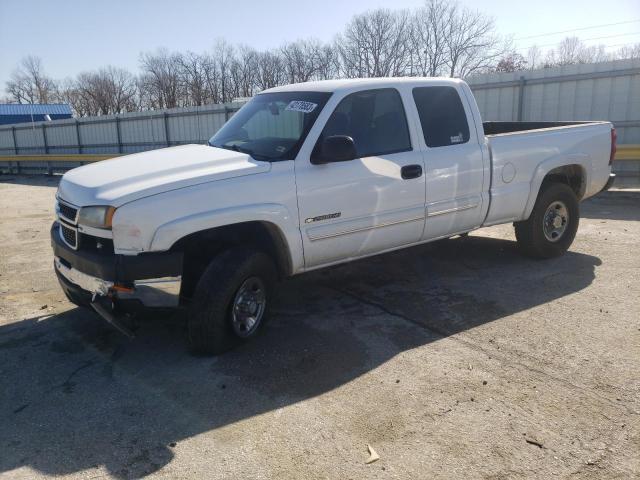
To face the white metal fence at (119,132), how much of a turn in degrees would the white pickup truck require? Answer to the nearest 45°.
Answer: approximately 90° to its right

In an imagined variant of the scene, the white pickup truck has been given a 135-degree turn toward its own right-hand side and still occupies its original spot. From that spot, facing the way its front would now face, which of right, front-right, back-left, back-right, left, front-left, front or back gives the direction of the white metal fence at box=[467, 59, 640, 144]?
front-right

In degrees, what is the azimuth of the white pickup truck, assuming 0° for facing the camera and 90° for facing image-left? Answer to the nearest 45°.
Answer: approximately 45°

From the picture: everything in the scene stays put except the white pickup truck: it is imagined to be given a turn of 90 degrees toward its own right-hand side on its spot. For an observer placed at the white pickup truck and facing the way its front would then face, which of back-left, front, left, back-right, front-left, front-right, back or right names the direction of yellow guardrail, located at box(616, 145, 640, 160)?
right

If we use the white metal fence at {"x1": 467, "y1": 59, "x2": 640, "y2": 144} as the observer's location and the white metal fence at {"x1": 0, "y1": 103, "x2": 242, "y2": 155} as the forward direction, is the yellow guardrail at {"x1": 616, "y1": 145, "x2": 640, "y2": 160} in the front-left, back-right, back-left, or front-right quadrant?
back-left

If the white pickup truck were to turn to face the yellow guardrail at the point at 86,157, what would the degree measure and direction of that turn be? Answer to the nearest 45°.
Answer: approximately 90° to its right
